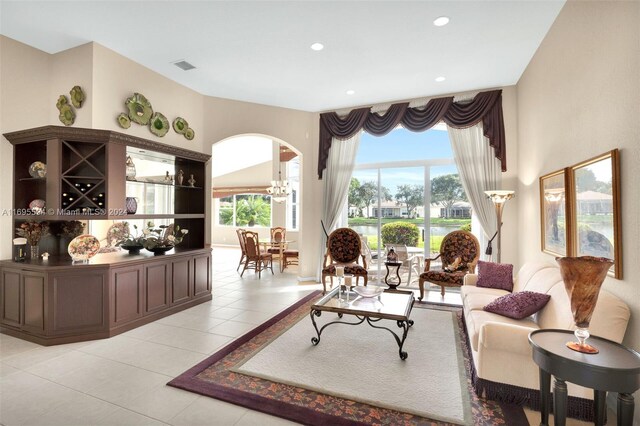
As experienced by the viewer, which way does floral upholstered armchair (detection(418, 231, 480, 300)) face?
facing the viewer and to the left of the viewer

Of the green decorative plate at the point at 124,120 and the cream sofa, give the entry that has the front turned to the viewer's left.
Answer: the cream sofa

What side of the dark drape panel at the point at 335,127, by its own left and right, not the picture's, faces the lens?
front

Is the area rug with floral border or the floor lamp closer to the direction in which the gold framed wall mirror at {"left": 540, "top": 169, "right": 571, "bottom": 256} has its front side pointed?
the area rug with floral border

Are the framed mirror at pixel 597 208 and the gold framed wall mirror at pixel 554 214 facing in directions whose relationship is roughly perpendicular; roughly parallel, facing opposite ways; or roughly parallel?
roughly parallel

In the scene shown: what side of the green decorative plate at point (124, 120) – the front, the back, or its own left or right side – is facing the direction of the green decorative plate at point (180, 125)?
left

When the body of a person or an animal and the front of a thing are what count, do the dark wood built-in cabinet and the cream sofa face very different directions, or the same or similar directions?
very different directions

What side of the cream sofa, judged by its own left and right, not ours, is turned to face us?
left

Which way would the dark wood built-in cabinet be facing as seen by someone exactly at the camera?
facing the viewer and to the right of the viewer

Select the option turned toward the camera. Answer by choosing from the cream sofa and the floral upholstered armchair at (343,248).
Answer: the floral upholstered armchair

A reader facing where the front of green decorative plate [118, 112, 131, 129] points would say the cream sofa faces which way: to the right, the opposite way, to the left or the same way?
the opposite way

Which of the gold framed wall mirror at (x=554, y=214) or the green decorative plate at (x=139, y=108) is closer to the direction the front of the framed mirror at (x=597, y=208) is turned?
the green decorative plate

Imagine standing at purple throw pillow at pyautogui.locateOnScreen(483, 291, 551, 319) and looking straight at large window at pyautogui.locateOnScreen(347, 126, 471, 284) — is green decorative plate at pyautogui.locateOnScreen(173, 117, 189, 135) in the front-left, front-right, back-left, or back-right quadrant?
front-left

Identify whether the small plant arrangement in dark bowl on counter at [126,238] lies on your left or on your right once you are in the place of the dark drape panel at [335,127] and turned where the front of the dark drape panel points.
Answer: on your right

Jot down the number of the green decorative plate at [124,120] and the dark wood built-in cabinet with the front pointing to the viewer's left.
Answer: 0

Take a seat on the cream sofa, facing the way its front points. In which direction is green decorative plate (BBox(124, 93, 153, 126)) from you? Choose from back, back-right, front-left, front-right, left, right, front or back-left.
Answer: front

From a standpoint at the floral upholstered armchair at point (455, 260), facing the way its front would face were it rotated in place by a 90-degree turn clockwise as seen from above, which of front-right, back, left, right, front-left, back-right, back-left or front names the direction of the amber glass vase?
back-left

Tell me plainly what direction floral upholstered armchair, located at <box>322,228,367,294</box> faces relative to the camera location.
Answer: facing the viewer

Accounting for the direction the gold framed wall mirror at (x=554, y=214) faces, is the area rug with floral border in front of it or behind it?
in front
